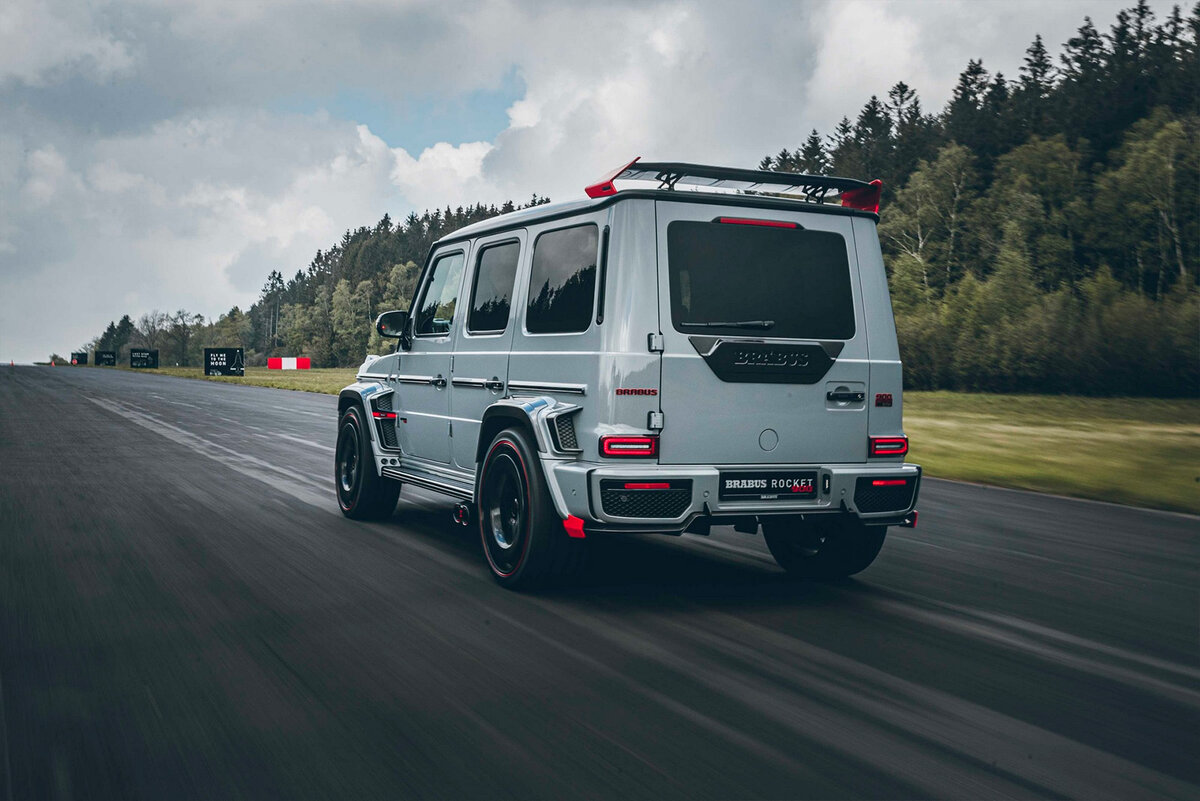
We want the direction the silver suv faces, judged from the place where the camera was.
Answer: facing away from the viewer and to the left of the viewer
